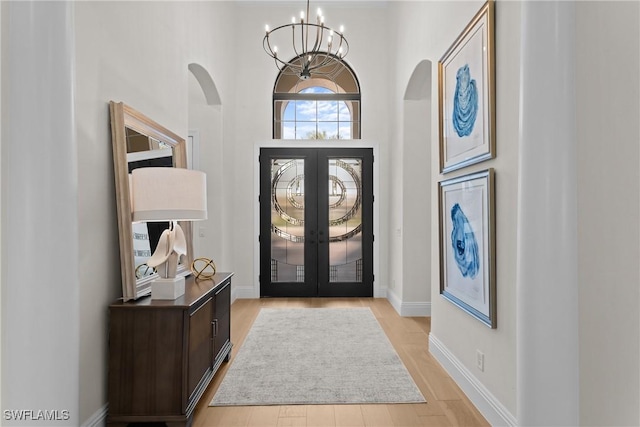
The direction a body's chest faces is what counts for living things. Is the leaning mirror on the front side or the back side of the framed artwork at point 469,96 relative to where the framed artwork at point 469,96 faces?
on the front side

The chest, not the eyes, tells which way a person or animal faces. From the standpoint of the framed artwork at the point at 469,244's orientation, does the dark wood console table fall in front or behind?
in front

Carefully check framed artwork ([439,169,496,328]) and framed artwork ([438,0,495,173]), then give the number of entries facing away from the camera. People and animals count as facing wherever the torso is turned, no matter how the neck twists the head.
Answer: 0

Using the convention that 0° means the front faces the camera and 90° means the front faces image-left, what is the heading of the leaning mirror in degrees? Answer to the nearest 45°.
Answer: approximately 315°

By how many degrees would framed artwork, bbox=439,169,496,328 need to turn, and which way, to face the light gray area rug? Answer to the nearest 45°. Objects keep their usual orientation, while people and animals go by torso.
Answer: approximately 45° to its right

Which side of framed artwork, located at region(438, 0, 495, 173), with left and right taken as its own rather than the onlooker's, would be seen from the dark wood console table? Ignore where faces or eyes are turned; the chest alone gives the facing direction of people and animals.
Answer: front

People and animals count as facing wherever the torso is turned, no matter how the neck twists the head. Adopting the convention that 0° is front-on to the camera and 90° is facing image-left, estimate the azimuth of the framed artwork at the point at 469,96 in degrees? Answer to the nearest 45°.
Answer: approximately 45°
